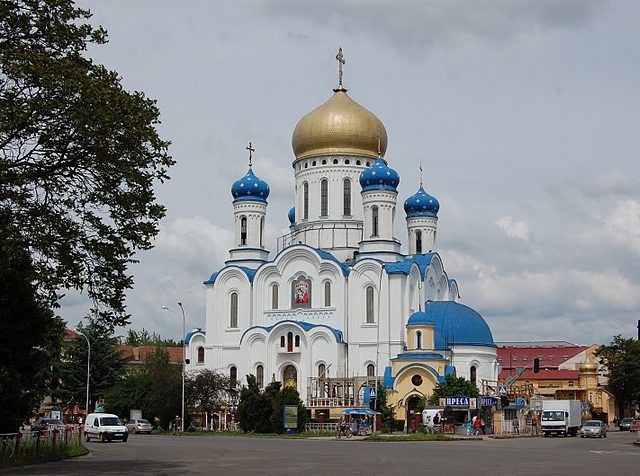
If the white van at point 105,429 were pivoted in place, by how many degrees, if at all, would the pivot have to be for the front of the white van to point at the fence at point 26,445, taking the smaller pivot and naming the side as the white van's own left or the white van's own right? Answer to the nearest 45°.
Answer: approximately 45° to the white van's own right

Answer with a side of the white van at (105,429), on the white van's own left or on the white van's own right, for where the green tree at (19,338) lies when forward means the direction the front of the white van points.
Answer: on the white van's own right

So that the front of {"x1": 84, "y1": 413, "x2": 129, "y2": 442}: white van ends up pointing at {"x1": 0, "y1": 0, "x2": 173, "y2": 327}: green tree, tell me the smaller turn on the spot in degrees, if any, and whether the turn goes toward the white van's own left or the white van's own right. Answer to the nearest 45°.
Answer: approximately 45° to the white van's own right
